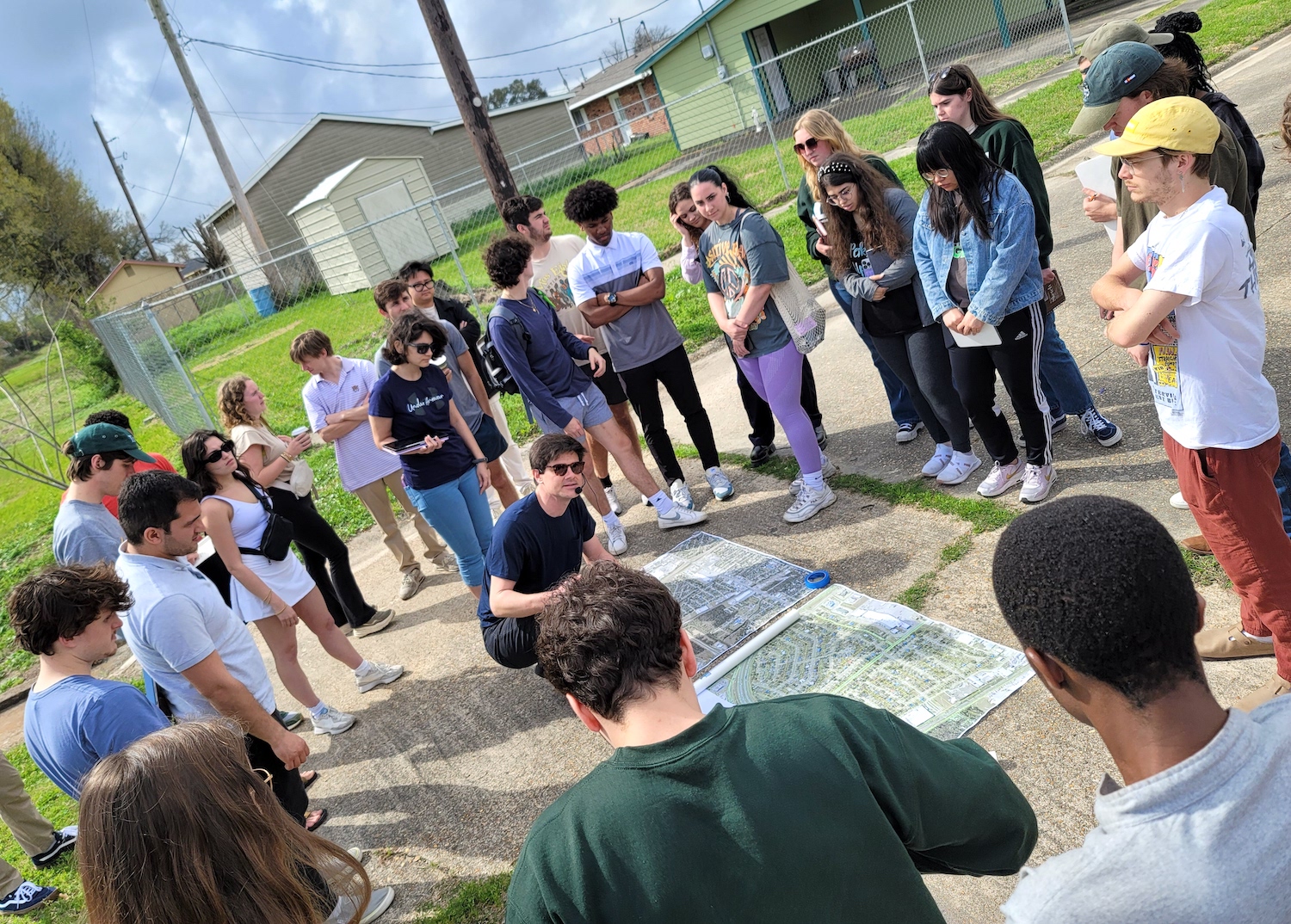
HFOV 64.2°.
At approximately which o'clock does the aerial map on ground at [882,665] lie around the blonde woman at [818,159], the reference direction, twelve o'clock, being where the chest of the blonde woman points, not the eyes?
The aerial map on ground is roughly at 11 o'clock from the blonde woman.

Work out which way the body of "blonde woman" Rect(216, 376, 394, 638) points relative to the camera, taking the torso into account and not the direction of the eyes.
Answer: to the viewer's right

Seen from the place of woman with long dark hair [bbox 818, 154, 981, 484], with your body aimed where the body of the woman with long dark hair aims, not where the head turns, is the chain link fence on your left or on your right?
on your right

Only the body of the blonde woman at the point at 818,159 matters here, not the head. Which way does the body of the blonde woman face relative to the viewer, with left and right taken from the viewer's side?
facing the viewer and to the left of the viewer

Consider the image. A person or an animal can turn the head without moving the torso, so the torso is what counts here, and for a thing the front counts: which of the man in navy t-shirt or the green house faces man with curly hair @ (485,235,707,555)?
the green house

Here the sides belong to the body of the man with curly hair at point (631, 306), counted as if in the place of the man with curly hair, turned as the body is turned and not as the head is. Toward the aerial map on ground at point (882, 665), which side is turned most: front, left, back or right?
front

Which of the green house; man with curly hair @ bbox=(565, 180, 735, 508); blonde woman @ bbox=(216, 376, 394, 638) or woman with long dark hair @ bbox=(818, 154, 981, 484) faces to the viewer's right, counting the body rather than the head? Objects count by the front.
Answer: the blonde woman

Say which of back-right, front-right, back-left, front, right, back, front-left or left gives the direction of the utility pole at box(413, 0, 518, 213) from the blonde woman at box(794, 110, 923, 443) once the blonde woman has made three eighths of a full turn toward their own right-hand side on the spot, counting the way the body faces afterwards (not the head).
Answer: front-left

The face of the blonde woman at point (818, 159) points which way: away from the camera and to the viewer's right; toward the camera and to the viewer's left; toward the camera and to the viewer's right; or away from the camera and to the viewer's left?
toward the camera and to the viewer's left

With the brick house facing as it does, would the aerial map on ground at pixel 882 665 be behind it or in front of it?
in front

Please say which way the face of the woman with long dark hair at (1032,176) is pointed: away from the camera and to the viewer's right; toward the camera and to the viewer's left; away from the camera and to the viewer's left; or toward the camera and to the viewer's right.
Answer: toward the camera and to the viewer's left

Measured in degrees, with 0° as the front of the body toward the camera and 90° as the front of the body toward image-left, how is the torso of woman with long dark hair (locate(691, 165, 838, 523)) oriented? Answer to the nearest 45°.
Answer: approximately 45°

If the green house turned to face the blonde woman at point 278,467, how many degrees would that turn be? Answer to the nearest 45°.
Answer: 0° — it already faces them

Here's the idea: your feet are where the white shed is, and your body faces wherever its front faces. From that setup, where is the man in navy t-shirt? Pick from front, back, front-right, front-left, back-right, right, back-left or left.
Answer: front-right

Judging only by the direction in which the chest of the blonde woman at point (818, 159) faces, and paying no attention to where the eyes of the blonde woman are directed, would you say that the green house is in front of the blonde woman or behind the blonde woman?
behind
